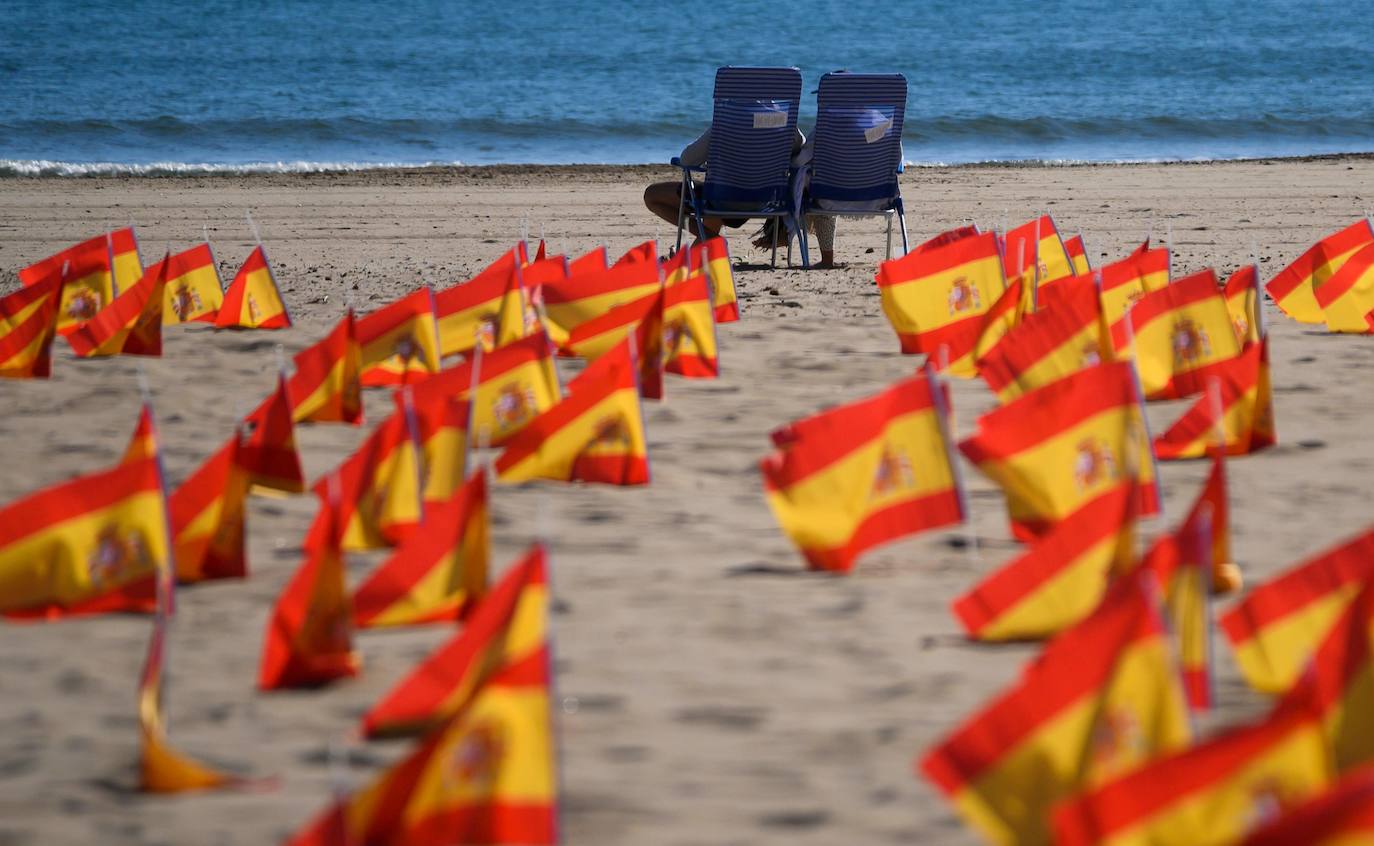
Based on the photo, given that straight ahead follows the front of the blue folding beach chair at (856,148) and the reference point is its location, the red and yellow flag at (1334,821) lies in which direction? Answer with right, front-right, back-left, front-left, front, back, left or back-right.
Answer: back

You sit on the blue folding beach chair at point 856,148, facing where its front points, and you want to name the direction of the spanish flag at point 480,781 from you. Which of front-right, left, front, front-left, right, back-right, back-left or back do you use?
back

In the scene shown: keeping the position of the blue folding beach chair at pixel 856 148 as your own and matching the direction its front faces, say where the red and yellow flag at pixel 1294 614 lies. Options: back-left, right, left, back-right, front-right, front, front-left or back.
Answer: back

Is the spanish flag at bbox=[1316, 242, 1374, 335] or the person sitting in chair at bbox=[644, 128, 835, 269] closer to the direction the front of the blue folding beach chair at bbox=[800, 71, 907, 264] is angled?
the person sitting in chair

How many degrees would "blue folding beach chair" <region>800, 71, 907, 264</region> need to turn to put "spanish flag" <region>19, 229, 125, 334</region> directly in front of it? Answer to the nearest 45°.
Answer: approximately 135° to its left

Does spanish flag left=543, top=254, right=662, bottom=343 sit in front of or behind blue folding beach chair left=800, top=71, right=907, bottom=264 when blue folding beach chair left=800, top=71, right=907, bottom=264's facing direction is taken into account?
behind

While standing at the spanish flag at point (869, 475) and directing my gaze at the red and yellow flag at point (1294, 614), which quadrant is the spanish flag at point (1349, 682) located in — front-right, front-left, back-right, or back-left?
front-right

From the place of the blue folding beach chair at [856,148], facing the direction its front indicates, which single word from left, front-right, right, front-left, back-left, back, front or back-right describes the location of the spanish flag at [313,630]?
back

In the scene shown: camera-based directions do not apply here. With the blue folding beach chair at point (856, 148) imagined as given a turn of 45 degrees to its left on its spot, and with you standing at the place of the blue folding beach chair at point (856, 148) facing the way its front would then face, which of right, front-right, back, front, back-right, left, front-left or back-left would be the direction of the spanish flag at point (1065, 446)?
back-left

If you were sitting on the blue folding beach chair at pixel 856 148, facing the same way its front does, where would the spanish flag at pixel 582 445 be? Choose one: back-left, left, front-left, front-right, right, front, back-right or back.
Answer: back

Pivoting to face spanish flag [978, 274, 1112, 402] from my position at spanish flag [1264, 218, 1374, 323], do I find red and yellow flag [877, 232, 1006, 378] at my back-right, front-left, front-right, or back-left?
front-right

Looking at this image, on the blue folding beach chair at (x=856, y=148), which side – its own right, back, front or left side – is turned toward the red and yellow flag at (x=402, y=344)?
back

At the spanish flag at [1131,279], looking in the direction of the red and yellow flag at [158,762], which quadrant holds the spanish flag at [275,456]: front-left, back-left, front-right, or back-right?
front-right

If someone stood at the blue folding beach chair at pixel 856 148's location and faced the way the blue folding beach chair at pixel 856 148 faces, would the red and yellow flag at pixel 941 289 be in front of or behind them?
behind

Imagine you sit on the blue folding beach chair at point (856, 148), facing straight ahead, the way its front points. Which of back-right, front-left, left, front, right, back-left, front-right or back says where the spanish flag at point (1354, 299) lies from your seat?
back-right

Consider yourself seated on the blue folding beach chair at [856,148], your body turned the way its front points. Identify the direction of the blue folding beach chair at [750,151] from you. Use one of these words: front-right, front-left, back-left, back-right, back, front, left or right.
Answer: left

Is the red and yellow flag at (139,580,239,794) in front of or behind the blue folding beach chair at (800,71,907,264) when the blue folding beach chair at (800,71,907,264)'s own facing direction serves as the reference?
behind

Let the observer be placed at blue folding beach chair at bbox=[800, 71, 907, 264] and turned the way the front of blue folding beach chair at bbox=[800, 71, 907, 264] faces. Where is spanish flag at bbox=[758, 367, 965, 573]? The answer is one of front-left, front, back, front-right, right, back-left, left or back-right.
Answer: back

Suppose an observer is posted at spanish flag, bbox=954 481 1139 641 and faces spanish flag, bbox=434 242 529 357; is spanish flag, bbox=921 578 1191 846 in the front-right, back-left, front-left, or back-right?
back-left

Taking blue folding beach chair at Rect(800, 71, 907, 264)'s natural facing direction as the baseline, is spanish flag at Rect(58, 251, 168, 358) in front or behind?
behind

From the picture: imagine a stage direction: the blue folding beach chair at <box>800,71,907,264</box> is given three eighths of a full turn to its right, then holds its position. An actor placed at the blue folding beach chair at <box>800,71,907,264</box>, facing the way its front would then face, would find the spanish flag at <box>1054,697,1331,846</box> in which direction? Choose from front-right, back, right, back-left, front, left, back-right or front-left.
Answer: front-right

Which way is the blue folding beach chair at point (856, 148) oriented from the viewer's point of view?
away from the camera
